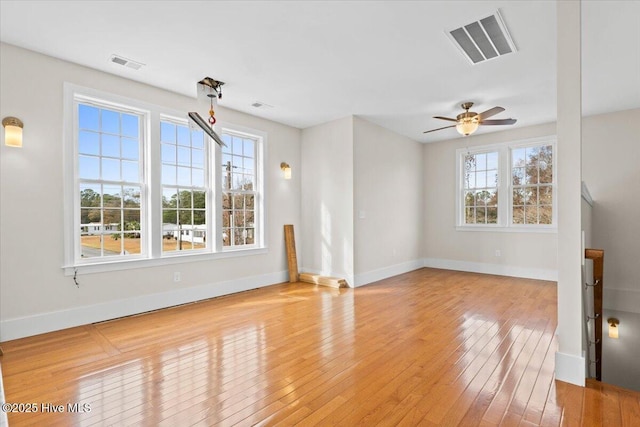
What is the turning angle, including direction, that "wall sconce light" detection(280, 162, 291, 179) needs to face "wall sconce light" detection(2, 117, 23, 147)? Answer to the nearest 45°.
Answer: approximately 90° to its right

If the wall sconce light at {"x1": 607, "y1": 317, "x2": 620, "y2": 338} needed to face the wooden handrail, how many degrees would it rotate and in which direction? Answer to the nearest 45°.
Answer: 0° — it already faces it

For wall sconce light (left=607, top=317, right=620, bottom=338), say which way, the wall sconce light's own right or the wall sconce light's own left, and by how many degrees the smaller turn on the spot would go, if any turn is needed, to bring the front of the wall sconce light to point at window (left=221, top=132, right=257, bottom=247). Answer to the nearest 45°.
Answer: approximately 45° to the wall sconce light's own right

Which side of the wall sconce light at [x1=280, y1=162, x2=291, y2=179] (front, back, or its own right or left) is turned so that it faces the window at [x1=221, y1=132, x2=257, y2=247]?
right

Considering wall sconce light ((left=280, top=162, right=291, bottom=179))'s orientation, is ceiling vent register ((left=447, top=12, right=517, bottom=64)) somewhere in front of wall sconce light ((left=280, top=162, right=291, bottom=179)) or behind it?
in front

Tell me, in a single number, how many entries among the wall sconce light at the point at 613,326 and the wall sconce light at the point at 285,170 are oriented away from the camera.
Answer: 0

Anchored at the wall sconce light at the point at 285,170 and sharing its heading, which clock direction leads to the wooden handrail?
The wooden handrail is roughly at 12 o'clock from the wall sconce light.

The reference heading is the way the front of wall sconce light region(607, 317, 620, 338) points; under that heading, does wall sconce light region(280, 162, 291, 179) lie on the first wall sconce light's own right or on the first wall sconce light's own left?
on the first wall sconce light's own right

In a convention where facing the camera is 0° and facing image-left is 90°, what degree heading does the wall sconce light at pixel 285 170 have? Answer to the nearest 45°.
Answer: approximately 315°
